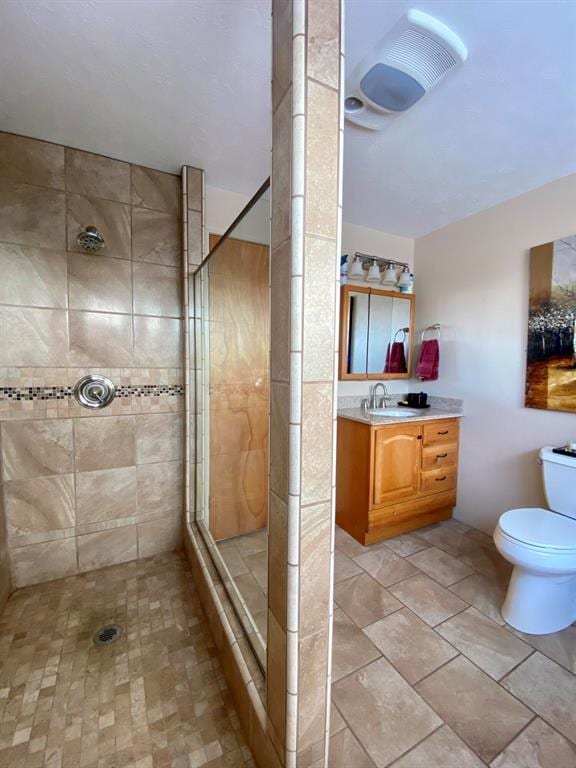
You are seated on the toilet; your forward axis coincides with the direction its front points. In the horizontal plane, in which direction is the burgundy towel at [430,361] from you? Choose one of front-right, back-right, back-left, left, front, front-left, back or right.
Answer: right

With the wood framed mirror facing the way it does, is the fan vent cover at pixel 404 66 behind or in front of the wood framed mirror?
in front

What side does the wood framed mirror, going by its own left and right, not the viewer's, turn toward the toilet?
front

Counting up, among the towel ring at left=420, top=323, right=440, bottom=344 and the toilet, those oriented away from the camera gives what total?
0

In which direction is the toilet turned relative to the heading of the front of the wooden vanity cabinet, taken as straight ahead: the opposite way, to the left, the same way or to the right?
to the right

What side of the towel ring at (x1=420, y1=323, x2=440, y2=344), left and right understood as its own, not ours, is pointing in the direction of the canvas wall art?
left

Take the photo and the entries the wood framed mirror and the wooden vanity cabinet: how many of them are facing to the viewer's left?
0

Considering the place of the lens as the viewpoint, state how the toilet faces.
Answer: facing the viewer and to the left of the viewer

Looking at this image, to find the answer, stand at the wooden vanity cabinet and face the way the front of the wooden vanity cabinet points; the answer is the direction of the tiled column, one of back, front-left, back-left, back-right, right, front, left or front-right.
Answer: front-right

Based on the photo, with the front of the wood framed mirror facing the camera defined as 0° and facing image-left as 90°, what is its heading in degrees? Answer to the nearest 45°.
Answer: approximately 315°
